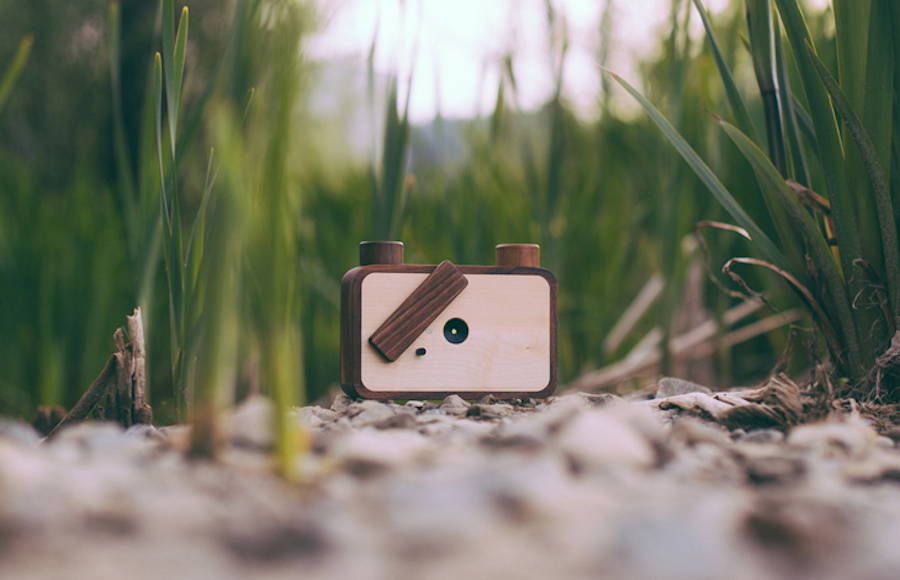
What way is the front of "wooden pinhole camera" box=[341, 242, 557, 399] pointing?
toward the camera
